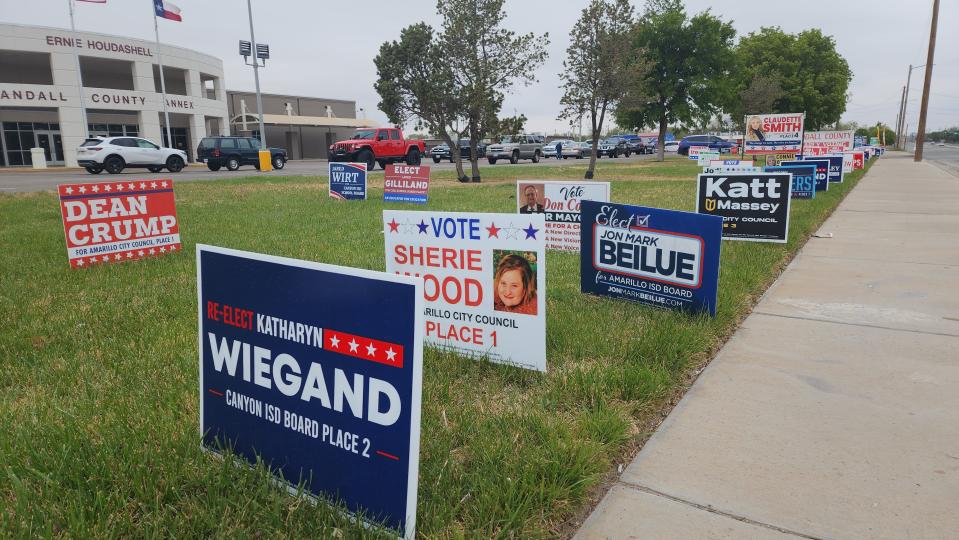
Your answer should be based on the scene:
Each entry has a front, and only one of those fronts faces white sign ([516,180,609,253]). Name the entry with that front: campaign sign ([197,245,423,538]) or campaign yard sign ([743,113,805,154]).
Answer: the campaign yard sign

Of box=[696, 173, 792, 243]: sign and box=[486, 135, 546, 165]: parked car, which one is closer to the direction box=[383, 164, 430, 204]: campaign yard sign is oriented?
the sign

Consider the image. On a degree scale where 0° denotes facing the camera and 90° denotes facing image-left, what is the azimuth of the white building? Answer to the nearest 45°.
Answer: approximately 315°

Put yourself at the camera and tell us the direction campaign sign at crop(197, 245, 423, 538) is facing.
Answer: facing the viewer and to the left of the viewer

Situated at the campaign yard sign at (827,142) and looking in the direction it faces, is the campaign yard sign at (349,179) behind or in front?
in front

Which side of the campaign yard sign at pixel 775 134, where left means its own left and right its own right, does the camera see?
front

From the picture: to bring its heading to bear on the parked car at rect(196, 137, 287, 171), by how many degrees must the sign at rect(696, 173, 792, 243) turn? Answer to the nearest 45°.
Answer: approximately 135° to its right

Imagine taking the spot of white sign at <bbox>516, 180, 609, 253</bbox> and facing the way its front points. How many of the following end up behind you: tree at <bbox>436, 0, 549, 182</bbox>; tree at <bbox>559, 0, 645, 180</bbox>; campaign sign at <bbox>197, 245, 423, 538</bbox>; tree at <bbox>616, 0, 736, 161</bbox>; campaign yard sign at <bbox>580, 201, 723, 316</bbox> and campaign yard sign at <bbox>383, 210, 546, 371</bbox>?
3

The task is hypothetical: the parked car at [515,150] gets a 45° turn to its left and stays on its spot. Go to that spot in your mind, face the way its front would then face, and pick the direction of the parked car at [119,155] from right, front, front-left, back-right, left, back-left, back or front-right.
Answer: front-right

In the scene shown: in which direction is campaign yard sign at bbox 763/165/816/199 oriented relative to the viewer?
toward the camera

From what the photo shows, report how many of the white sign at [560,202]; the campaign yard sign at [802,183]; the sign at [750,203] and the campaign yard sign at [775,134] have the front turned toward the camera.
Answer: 4

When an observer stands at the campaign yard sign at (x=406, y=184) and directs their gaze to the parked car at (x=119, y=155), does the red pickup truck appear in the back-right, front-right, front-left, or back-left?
front-right

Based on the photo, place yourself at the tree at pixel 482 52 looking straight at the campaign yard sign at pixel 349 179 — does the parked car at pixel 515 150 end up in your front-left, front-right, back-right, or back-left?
back-right

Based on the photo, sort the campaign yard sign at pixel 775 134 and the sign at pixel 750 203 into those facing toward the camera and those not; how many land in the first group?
2
